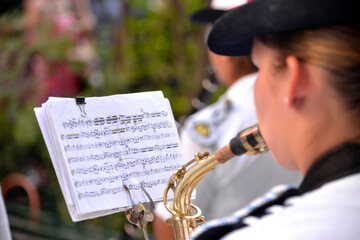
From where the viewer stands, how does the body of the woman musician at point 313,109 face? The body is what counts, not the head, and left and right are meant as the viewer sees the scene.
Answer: facing away from the viewer and to the left of the viewer

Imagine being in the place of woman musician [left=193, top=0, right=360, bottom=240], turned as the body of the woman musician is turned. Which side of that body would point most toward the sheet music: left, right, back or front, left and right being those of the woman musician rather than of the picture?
front

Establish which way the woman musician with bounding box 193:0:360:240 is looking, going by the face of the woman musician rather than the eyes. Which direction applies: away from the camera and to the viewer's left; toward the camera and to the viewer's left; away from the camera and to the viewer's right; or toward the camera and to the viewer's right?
away from the camera and to the viewer's left

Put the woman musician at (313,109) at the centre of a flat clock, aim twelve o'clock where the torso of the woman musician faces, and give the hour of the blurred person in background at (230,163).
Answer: The blurred person in background is roughly at 1 o'clock from the woman musician.

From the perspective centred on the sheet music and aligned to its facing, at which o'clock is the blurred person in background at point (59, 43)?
The blurred person in background is roughly at 6 o'clock from the sheet music.

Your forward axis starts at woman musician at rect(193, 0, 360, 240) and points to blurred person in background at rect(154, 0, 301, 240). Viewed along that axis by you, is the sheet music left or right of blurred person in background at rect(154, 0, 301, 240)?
left

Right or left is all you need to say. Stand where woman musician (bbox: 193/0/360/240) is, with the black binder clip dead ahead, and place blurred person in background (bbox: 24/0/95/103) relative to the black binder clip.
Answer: right

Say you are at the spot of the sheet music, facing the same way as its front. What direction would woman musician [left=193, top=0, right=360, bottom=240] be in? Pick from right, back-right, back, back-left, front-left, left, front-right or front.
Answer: front-left

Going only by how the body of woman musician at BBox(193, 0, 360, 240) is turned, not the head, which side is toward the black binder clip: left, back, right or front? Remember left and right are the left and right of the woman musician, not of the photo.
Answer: front

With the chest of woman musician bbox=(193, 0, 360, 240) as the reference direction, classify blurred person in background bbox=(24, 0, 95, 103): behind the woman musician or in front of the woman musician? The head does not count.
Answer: in front

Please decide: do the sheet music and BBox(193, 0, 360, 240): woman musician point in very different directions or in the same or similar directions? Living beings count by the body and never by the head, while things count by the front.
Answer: very different directions
